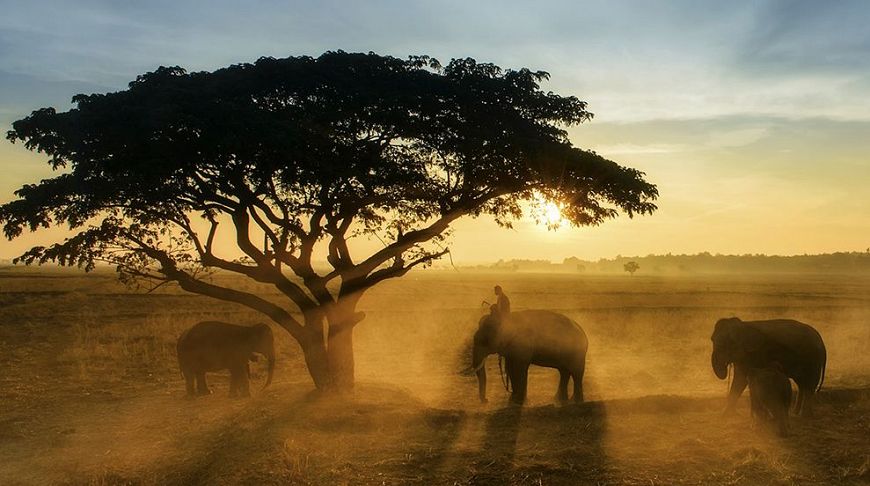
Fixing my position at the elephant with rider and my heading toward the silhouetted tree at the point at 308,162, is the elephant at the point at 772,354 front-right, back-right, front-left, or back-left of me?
back-left

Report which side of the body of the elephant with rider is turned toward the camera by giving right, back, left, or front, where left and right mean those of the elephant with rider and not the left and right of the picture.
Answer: left

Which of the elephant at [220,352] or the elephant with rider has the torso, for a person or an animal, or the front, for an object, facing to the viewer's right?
the elephant

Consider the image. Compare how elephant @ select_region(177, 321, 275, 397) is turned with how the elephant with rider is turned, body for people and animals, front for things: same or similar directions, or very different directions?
very different directions

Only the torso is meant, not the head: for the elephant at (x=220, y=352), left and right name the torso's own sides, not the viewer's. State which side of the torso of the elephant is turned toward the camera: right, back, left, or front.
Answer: right

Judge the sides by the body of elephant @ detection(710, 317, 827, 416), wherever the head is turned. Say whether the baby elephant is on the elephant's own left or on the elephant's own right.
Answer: on the elephant's own left

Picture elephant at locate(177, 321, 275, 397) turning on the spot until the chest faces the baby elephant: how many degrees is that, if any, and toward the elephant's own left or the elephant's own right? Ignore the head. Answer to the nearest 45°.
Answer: approximately 45° to the elephant's own right

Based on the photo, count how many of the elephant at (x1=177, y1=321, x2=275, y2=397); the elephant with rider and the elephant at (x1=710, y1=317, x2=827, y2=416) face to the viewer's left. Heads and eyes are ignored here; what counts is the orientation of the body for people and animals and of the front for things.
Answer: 2

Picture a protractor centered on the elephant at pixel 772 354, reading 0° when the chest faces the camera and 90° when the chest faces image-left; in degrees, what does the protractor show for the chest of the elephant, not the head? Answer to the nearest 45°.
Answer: approximately 90°
